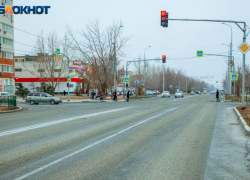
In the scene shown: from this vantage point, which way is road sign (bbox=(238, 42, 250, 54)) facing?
toward the camera

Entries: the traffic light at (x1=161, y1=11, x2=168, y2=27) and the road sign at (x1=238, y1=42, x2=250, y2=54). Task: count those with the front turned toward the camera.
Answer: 2

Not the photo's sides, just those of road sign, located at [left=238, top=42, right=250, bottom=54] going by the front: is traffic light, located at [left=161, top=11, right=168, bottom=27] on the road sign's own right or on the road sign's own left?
on the road sign's own right

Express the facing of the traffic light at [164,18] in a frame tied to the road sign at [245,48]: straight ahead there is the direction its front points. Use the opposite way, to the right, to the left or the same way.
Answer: the same way

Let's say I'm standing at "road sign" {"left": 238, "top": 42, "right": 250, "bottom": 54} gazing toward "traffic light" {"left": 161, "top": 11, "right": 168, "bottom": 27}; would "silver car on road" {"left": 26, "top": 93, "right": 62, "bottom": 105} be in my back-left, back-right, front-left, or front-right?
front-right

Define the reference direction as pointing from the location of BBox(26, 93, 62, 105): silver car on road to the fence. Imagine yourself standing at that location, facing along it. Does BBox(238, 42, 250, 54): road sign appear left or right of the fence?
left

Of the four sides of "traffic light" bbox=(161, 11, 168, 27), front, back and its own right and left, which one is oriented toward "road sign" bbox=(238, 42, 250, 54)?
left

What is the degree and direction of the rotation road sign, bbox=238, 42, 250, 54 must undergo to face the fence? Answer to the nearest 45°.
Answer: approximately 90° to its right

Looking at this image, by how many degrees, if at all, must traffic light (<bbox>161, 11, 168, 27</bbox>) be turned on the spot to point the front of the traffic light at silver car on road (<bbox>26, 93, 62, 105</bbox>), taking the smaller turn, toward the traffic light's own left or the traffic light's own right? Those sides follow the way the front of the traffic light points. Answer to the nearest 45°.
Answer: approximately 135° to the traffic light's own right

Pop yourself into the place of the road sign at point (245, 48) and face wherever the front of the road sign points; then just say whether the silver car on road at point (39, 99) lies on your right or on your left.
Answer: on your right
